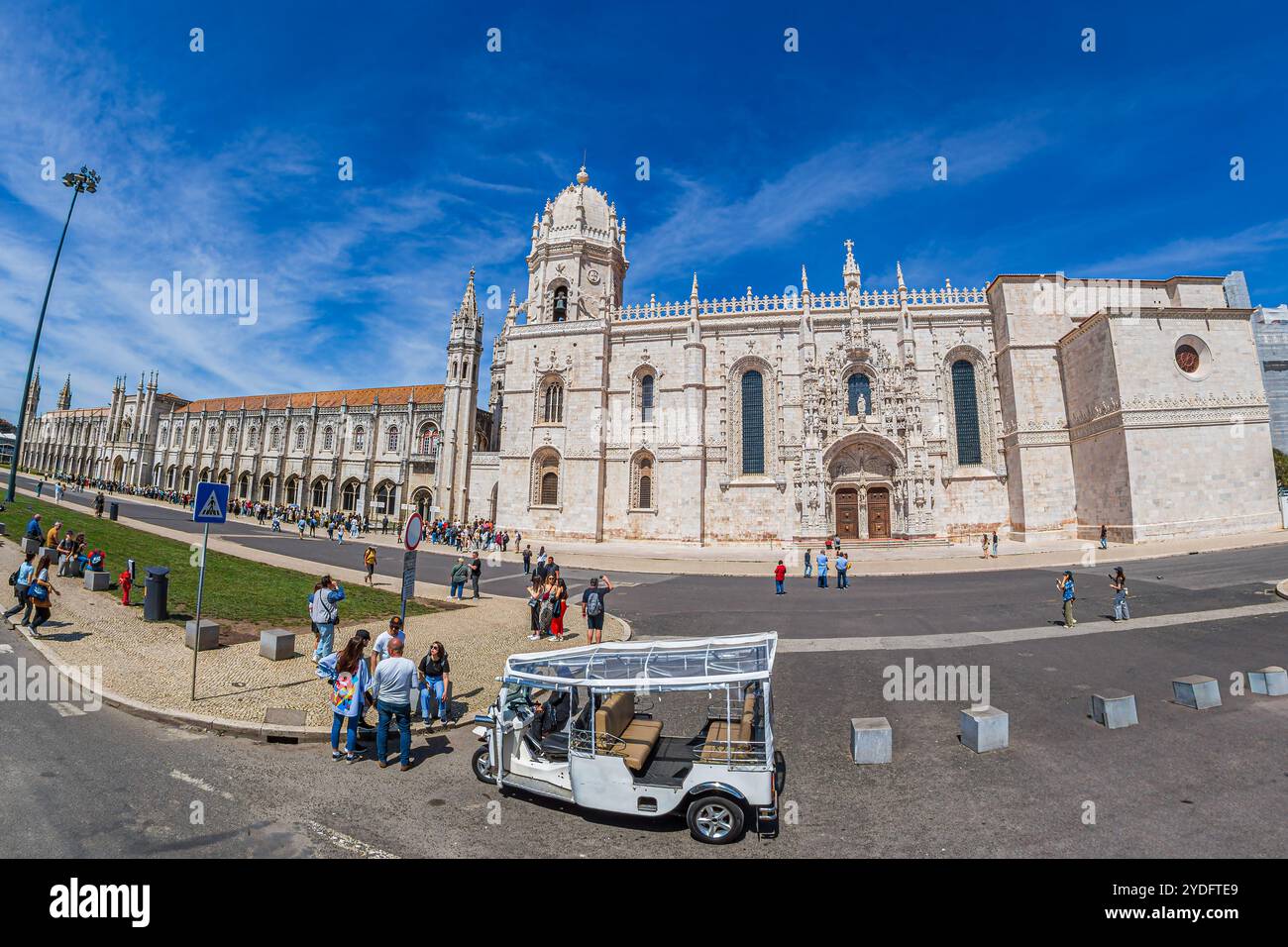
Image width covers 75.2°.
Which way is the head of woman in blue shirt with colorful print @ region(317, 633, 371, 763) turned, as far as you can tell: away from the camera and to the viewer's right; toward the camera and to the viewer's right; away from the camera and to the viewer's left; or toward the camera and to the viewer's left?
away from the camera and to the viewer's right

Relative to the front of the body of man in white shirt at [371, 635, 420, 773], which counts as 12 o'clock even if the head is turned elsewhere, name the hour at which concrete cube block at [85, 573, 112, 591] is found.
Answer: The concrete cube block is roughly at 11 o'clock from the man in white shirt.

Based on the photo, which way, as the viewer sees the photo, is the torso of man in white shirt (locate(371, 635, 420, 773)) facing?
away from the camera

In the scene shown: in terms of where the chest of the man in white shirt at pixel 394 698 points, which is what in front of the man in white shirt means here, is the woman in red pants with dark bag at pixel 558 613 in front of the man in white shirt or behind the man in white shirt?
in front

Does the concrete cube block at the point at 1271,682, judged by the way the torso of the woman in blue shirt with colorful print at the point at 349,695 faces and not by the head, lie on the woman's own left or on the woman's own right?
on the woman's own right

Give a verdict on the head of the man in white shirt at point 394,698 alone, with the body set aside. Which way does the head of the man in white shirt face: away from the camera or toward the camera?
away from the camera

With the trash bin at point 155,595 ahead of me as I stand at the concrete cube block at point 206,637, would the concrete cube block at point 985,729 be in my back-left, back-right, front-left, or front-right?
back-right

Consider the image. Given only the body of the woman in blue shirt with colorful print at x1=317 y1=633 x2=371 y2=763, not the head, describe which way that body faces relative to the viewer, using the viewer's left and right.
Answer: facing away from the viewer

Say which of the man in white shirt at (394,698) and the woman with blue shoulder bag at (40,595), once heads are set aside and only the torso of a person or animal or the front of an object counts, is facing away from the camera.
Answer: the man in white shirt

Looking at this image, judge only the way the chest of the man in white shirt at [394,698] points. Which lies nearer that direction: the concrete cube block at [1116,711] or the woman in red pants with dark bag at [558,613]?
the woman in red pants with dark bag
